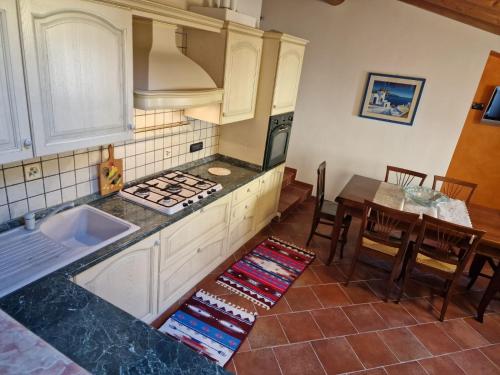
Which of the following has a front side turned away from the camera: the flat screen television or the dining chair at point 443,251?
the dining chair

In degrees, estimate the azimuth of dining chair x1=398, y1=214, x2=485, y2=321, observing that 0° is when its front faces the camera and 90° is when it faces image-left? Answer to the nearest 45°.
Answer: approximately 180°

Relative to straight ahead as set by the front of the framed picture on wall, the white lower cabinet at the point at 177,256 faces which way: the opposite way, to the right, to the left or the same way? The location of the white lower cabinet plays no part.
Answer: to the left

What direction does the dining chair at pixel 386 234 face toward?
away from the camera

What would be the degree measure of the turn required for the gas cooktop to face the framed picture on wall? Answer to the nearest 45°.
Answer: approximately 90° to its left

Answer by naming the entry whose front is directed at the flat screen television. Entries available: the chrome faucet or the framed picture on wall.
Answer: the chrome faucet

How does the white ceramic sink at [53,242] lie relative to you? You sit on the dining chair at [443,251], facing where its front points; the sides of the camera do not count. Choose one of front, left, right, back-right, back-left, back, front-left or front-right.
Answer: back-left

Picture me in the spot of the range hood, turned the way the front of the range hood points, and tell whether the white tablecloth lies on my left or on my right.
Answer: on my left

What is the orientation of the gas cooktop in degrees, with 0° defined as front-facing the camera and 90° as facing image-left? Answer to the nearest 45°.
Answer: approximately 315°

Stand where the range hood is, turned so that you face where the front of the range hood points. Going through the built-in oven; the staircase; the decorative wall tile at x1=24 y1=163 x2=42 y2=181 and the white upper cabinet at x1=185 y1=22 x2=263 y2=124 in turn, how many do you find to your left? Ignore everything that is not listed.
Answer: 3

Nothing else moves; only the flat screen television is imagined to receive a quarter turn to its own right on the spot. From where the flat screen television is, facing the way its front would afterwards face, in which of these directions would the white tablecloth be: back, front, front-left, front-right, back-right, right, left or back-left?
back-left

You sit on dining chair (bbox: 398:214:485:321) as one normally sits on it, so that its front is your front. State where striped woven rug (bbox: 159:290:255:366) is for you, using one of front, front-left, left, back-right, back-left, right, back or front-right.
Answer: back-left

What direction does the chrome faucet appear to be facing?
to the viewer's right
